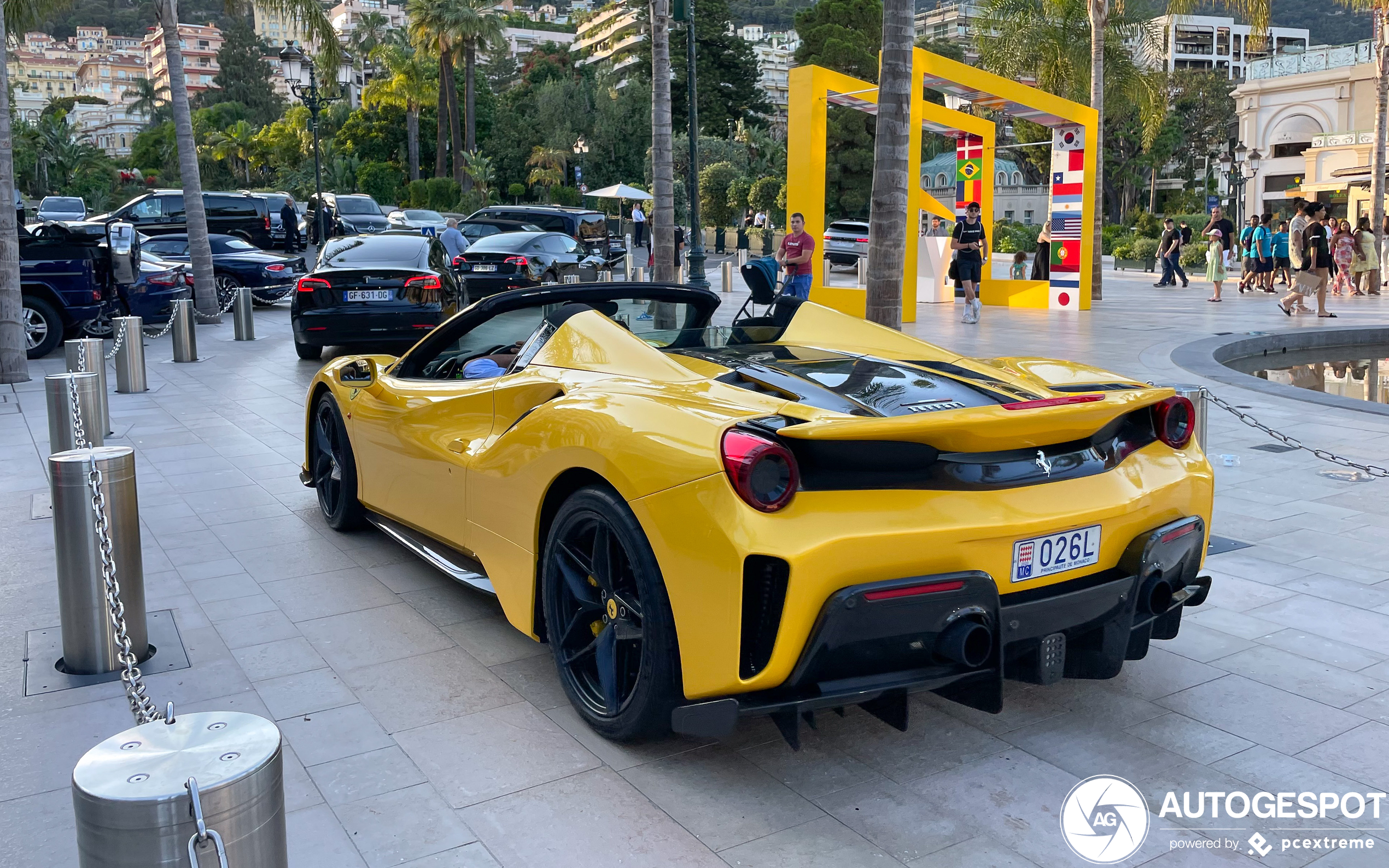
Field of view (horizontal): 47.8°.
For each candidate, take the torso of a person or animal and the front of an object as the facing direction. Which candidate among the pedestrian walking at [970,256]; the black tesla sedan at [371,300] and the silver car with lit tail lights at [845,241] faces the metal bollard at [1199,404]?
the pedestrian walking

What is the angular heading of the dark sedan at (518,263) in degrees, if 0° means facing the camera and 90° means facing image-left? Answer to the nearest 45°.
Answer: approximately 225°

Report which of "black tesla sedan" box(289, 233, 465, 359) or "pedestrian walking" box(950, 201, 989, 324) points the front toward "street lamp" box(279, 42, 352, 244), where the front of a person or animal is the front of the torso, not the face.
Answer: the black tesla sedan

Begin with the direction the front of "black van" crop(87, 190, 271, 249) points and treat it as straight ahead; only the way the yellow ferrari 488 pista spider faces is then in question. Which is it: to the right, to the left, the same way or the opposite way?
to the right

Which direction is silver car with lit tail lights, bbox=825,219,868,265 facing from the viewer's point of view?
away from the camera

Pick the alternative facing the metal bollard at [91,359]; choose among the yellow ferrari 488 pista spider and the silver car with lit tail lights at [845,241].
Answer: the yellow ferrari 488 pista spider

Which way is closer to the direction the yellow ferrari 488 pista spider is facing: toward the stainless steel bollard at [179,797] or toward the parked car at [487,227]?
the parked car

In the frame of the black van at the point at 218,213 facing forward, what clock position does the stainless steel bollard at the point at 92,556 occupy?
The stainless steel bollard is roughly at 9 o'clock from the black van.
